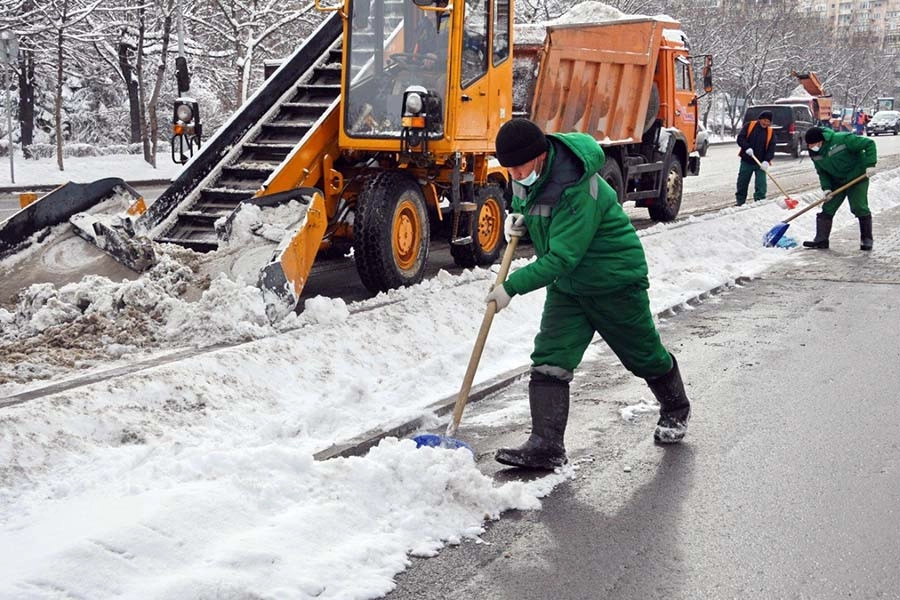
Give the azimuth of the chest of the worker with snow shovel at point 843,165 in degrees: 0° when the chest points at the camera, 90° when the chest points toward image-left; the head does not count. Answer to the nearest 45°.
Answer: approximately 45°

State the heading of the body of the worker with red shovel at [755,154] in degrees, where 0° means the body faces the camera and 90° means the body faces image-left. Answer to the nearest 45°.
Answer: approximately 315°

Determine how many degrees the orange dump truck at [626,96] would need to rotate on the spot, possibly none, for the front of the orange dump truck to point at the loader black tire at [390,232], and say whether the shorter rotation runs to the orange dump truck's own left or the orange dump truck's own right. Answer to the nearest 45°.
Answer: approximately 135° to the orange dump truck's own right

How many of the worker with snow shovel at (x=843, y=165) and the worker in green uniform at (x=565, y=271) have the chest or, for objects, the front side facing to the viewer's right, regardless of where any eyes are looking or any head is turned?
0

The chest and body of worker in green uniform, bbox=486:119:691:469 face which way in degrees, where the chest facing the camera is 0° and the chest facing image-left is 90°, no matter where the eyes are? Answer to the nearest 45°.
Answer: approximately 45°

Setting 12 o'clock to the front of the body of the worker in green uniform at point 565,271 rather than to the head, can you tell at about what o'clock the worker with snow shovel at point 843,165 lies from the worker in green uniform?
The worker with snow shovel is roughly at 5 o'clock from the worker in green uniform.

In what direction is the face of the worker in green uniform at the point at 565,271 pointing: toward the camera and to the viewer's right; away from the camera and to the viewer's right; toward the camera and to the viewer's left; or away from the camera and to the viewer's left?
toward the camera and to the viewer's left

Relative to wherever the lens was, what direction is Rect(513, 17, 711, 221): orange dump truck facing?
facing away from the viewer and to the right of the viewer

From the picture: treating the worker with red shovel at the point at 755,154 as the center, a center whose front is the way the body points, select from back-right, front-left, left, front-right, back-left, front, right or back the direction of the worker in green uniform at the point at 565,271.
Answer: front-right

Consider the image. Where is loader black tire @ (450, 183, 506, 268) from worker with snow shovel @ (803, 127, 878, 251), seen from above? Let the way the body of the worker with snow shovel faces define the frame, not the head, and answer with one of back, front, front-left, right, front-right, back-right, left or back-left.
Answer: front

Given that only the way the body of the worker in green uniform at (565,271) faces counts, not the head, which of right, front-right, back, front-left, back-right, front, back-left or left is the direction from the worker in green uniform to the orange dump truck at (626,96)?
back-right

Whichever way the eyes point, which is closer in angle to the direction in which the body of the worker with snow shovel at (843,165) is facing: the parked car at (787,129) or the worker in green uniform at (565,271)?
the worker in green uniform
